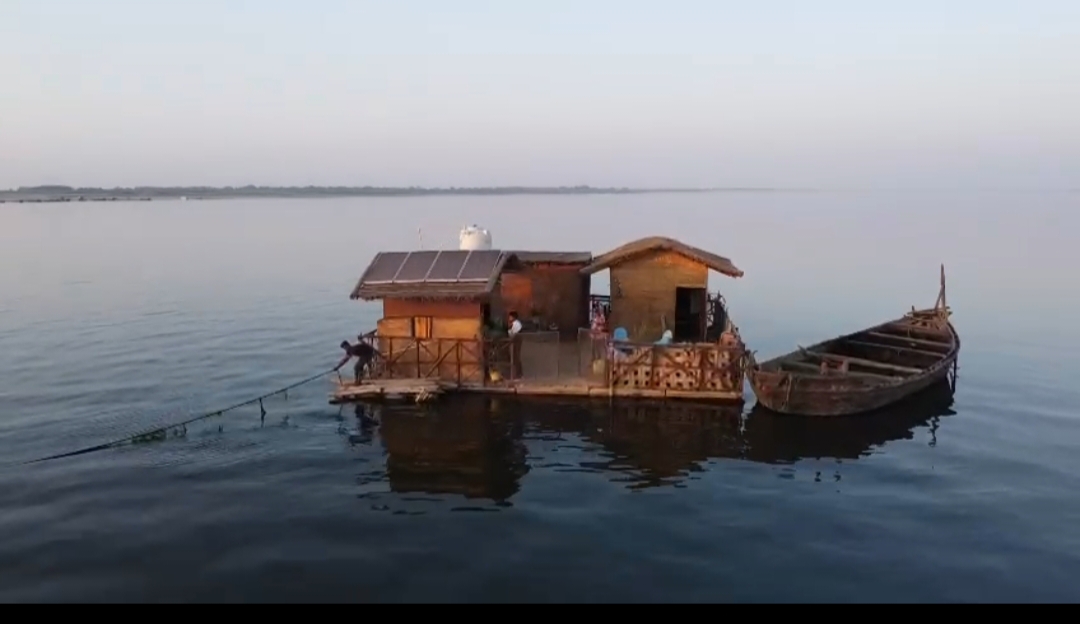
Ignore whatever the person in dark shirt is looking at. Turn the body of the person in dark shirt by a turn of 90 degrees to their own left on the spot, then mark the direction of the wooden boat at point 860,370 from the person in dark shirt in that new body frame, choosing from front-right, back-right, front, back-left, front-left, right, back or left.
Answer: left

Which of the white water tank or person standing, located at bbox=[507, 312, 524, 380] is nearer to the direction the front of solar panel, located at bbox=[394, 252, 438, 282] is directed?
the person standing

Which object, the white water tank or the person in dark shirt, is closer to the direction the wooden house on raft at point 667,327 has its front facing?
the person in dark shirt

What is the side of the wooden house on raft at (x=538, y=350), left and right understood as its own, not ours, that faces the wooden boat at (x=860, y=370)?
left

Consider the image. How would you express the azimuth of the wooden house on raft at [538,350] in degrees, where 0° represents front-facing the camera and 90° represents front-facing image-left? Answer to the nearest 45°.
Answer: approximately 0°

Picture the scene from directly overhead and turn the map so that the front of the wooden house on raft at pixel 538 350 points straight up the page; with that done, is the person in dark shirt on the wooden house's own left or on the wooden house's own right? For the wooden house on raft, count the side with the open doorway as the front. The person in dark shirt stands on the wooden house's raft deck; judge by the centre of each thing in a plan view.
on the wooden house's own right

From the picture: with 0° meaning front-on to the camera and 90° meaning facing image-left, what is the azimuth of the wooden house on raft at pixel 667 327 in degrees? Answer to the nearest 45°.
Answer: approximately 0°

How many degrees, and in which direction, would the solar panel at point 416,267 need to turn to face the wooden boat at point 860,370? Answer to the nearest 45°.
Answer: approximately 90° to its left

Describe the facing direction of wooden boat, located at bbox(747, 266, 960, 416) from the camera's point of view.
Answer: facing away from the viewer and to the right of the viewer

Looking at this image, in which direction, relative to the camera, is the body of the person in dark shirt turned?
to the viewer's left

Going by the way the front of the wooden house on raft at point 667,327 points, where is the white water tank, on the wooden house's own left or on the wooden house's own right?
on the wooden house's own right

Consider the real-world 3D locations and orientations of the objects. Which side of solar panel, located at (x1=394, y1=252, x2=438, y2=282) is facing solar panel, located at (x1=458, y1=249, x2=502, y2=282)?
left

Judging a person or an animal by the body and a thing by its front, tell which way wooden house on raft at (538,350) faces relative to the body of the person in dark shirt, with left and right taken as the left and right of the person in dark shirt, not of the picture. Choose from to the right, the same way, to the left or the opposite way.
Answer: to the left
